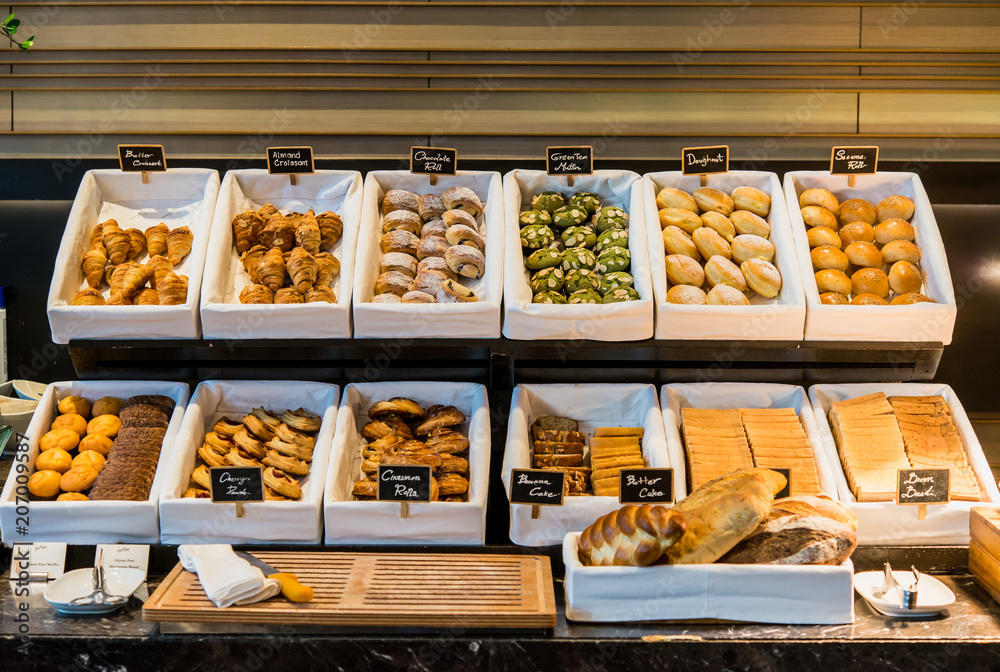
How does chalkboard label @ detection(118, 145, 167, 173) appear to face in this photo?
toward the camera

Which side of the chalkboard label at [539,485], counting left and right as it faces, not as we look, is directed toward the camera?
front

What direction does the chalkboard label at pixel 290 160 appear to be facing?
toward the camera

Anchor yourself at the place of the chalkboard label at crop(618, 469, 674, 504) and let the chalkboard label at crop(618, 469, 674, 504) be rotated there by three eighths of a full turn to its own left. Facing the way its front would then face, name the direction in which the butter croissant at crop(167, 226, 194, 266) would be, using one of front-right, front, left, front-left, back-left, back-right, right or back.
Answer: back-left

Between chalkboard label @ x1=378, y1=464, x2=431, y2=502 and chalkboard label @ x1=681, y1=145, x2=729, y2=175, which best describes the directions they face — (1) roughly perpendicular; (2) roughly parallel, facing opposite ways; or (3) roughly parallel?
roughly parallel

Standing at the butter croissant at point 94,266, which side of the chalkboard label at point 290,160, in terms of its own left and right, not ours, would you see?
right

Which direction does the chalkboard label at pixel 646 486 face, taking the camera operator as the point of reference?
facing the viewer

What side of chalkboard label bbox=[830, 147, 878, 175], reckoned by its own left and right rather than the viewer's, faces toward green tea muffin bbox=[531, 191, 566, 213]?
right

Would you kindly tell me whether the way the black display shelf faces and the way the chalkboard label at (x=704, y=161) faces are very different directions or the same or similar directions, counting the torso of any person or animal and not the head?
same or similar directions
